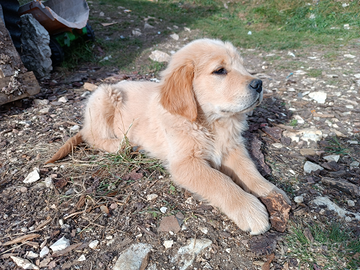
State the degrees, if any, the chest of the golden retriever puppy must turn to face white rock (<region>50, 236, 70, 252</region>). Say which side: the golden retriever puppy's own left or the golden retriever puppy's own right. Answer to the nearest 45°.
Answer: approximately 90° to the golden retriever puppy's own right

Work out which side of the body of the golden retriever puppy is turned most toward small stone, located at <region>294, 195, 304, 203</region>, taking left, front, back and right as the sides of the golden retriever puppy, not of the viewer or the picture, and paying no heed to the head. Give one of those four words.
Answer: front

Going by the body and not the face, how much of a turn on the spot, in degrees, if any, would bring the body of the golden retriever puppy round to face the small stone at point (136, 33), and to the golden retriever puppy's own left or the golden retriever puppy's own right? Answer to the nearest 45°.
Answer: approximately 135° to the golden retriever puppy's own left

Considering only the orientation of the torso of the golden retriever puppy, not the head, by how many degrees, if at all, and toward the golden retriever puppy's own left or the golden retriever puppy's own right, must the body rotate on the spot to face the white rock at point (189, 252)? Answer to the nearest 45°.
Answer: approximately 45° to the golden retriever puppy's own right

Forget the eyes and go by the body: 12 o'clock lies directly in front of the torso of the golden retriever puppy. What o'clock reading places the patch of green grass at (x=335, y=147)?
The patch of green grass is roughly at 10 o'clock from the golden retriever puppy.

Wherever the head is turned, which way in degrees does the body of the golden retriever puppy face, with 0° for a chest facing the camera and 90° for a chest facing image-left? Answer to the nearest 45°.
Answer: approximately 315°

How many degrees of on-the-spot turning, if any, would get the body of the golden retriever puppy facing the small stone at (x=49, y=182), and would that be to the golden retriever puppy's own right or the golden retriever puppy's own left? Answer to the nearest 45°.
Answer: approximately 135° to the golden retriever puppy's own right

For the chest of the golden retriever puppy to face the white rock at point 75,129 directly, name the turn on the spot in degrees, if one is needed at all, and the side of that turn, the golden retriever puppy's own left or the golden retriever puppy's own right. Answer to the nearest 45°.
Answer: approximately 180°

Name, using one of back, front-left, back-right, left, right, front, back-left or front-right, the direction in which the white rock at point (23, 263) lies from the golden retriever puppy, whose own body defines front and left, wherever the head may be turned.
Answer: right

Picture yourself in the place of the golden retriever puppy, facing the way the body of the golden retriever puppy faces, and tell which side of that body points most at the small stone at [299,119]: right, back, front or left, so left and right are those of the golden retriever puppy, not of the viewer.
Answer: left

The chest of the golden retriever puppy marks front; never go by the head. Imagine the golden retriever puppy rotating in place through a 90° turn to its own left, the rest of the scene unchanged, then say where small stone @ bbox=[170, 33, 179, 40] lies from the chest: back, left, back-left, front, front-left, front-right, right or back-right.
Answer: front-left

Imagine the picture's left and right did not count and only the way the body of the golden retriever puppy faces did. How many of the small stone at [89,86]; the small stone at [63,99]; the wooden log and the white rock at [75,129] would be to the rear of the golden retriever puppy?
4

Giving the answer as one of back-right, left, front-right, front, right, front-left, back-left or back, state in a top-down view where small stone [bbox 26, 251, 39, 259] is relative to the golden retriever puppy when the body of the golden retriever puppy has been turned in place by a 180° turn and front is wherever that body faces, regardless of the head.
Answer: left

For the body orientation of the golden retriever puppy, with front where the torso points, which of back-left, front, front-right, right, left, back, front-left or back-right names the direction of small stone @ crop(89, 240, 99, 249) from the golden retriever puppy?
right

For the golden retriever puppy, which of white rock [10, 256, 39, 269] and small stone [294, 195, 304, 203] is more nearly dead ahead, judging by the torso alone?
the small stone
